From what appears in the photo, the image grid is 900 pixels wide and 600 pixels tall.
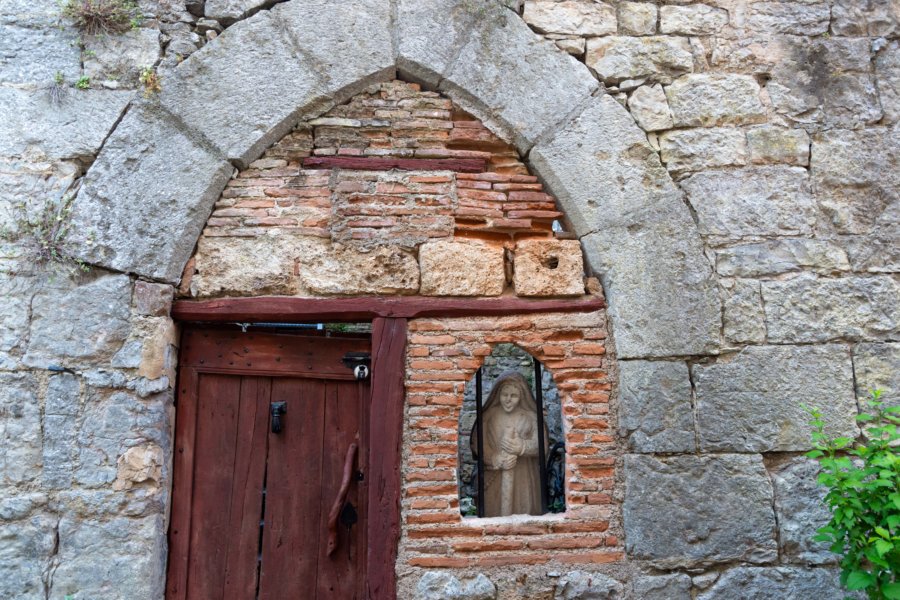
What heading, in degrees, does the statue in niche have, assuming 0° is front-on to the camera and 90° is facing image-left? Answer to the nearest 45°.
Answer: approximately 0°

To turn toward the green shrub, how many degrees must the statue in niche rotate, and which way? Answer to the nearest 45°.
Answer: approximately 45° to its left

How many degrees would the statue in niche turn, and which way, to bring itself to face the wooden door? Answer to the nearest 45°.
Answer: approximately 90° to its right

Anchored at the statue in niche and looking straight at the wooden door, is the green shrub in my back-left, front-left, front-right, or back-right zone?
back-left
